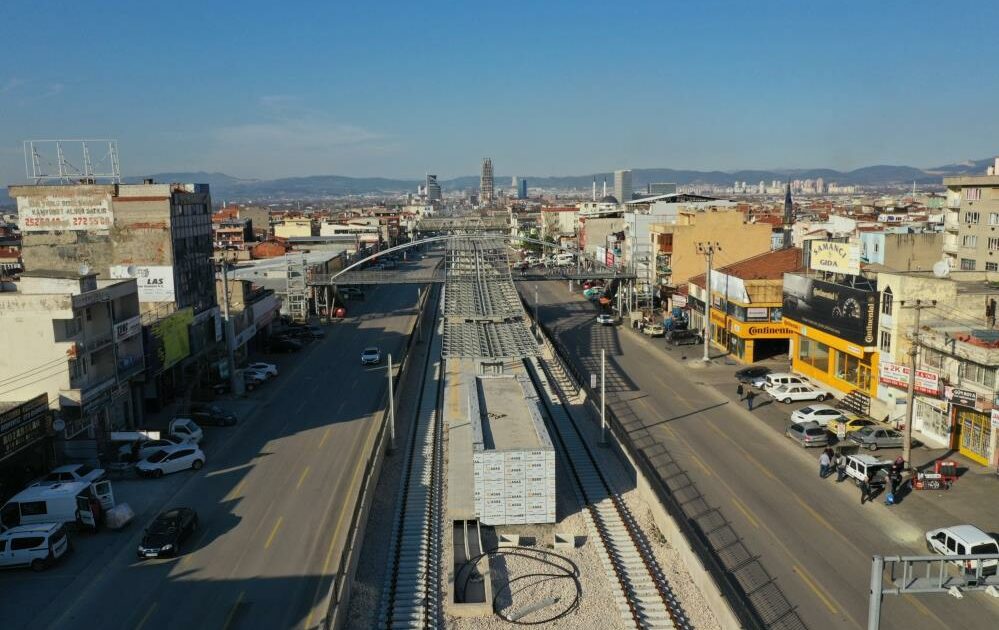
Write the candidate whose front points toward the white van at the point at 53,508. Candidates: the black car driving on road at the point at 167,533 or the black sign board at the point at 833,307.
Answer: the black sign board

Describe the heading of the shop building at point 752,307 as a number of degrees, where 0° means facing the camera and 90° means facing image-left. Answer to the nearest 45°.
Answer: approximately 45°

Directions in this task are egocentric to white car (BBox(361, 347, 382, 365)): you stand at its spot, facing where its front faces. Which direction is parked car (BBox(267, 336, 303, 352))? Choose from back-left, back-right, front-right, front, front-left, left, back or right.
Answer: back-right

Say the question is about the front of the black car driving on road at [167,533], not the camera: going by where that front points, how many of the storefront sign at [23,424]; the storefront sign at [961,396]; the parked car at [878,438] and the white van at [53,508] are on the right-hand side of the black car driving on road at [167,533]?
2

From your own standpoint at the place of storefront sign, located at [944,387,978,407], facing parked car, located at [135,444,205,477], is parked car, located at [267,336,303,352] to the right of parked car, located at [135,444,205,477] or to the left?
right

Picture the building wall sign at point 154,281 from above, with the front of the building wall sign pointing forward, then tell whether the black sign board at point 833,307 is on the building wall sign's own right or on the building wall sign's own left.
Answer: on the building wall sign's own left

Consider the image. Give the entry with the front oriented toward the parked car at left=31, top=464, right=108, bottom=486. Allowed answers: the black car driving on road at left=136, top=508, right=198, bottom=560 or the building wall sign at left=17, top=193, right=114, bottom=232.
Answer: the building wall sign

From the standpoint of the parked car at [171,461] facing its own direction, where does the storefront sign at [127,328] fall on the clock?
The storefront sign is roughly at 4 o'clock from the parked car.
